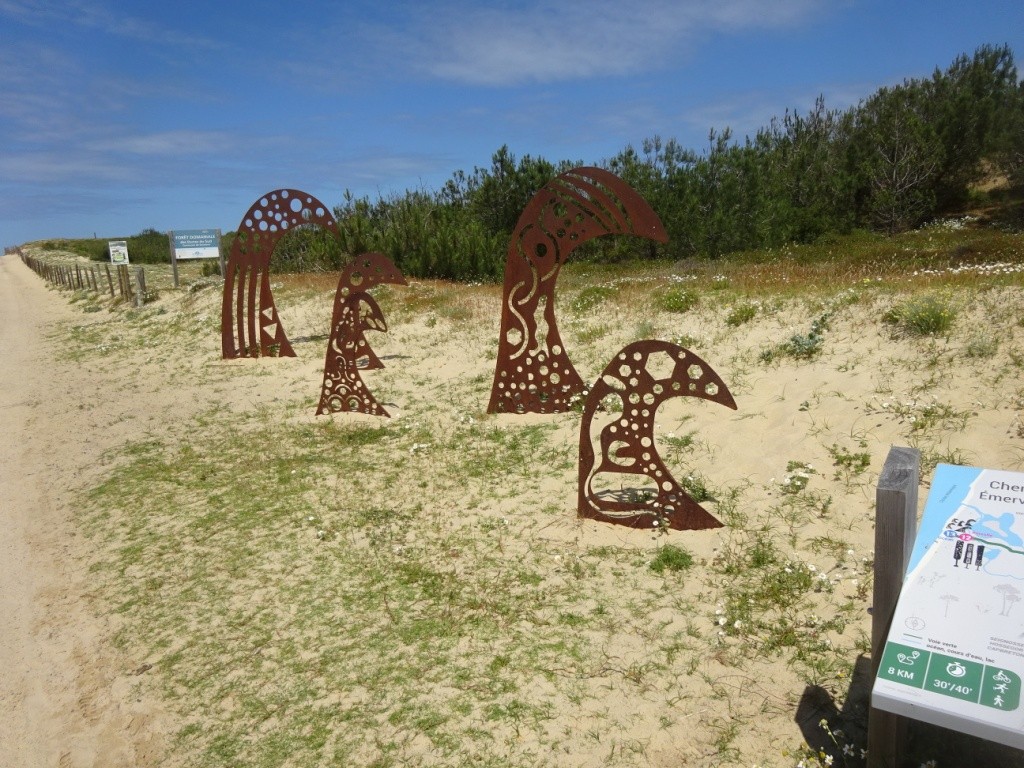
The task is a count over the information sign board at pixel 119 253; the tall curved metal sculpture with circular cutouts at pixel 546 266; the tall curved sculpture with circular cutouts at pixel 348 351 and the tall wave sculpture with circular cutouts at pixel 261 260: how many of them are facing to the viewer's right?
3

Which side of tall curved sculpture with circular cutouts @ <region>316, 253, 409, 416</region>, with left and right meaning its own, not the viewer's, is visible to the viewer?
right

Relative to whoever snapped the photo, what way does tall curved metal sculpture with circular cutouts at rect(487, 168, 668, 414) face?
facing to the right of the viewer

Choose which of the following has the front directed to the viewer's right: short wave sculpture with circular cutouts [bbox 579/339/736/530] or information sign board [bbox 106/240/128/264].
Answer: the short wave sculpture with circular cutouts

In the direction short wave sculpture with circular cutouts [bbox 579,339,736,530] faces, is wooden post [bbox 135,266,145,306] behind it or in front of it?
behind

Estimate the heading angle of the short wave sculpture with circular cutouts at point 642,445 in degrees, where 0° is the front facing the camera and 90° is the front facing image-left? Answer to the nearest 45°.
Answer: approximately 270°

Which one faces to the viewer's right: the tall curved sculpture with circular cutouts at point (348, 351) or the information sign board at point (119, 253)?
the tall curved sculpture with circular cutouts

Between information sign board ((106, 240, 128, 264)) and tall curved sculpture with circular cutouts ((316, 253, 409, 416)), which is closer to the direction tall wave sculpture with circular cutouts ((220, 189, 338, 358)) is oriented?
the tall curved sculpture with circular cutouts

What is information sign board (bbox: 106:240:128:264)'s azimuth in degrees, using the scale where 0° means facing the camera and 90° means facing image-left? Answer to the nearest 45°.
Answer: approximately 0°

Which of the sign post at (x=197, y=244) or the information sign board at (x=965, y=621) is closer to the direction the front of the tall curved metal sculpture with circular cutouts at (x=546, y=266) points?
the information sign board
